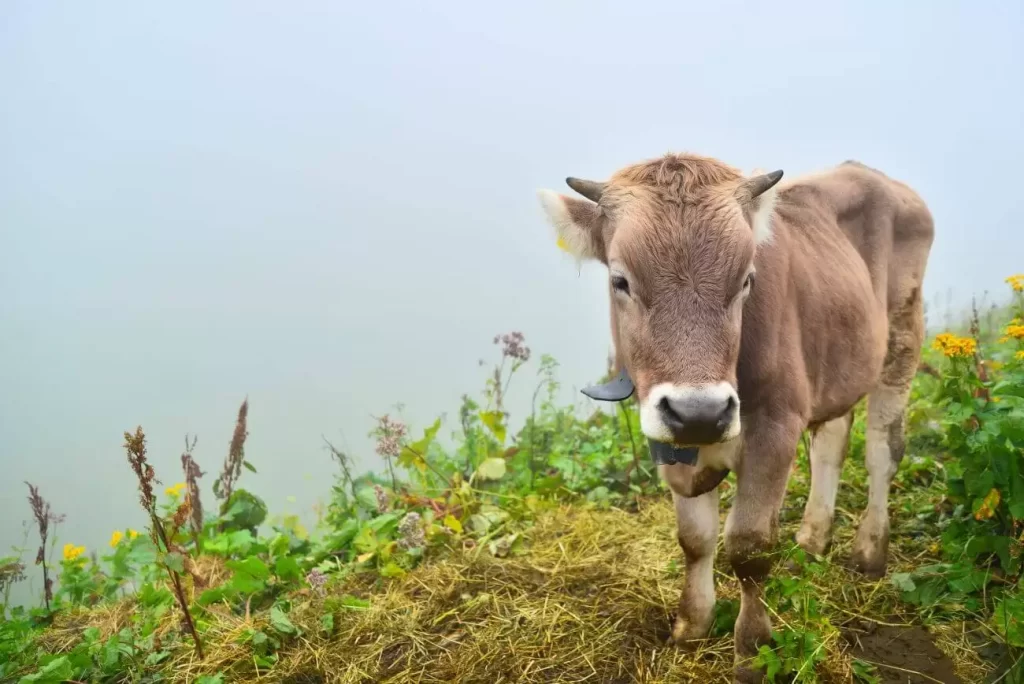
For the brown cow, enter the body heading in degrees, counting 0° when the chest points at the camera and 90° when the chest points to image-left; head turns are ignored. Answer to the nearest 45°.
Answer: approximately 45°

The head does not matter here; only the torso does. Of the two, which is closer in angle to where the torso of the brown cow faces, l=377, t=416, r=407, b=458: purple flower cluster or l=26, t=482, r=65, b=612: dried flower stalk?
the dried flower stalk

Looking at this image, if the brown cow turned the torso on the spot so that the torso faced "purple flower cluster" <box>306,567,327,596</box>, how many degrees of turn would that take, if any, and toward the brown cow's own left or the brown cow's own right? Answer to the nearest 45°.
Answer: approximately 45° to the brown cow's own right

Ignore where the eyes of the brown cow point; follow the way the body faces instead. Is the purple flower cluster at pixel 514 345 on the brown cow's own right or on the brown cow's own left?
on the brown cow's own right

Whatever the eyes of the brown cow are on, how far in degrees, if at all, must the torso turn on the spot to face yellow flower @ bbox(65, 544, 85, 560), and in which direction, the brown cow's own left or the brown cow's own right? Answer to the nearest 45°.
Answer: approximately 45° to the brown cow's own right

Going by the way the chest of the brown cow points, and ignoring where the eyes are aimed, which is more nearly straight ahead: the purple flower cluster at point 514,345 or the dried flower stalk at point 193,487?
the dried flower stalk

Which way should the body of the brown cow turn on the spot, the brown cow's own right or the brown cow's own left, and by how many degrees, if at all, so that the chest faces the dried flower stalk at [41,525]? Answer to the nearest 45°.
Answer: approximately 45° to the brown cow's own right
